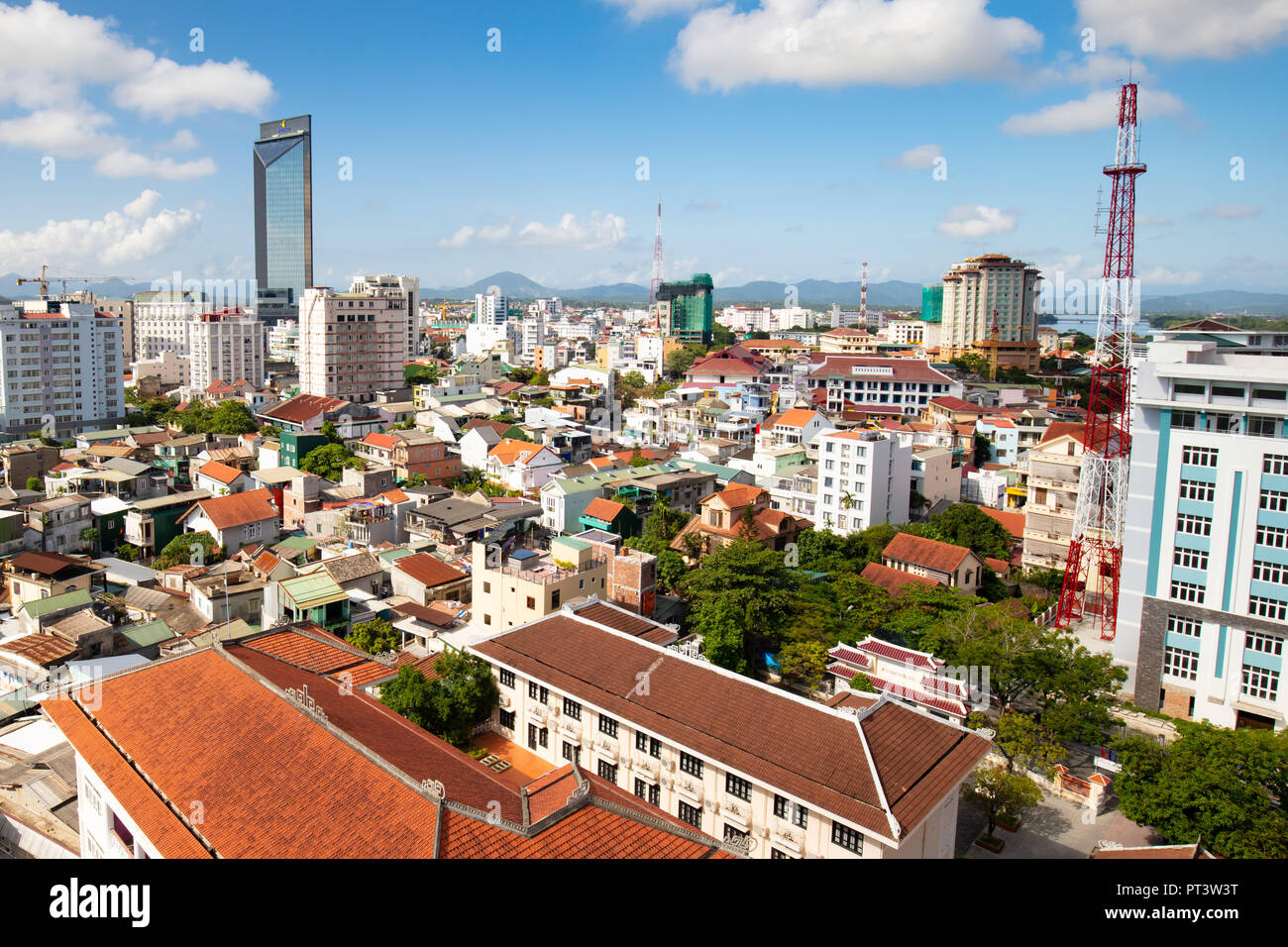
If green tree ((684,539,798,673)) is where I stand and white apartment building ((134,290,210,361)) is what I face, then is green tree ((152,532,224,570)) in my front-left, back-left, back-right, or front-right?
front-left

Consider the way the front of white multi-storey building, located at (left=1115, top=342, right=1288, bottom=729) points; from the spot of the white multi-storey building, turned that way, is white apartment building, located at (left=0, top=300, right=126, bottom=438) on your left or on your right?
on your right

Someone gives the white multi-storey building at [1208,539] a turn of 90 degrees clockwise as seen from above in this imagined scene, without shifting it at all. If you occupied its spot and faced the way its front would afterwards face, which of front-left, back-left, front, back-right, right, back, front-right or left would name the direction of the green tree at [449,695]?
front-left

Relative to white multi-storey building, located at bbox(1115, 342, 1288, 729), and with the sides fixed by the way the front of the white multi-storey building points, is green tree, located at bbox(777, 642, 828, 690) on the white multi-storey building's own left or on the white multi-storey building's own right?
on the white multi-storey building's own right

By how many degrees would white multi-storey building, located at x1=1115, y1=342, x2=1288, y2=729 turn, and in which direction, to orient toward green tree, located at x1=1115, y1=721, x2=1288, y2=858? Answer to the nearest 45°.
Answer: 0° — it already faces it

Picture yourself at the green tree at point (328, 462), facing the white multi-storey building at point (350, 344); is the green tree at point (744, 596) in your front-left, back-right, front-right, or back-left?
back-right

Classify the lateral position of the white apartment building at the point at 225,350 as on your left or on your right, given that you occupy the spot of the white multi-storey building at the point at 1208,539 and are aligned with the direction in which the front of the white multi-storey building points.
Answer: on your right

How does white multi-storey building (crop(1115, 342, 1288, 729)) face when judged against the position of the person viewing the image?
facing the viewer
